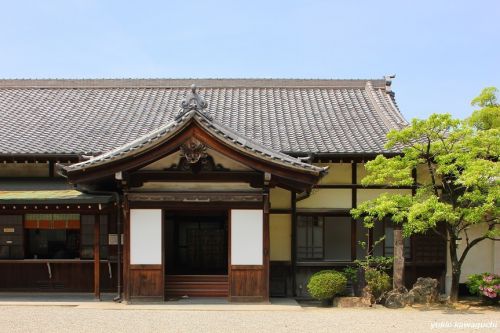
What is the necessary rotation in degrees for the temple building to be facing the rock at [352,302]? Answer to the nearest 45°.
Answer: approximately 45° to its left

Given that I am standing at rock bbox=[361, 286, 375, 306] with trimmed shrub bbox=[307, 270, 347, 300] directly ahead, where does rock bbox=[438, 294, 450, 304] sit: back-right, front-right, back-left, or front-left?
back-right

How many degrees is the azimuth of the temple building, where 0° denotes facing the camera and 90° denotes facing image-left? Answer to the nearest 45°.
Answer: approximately 0°
